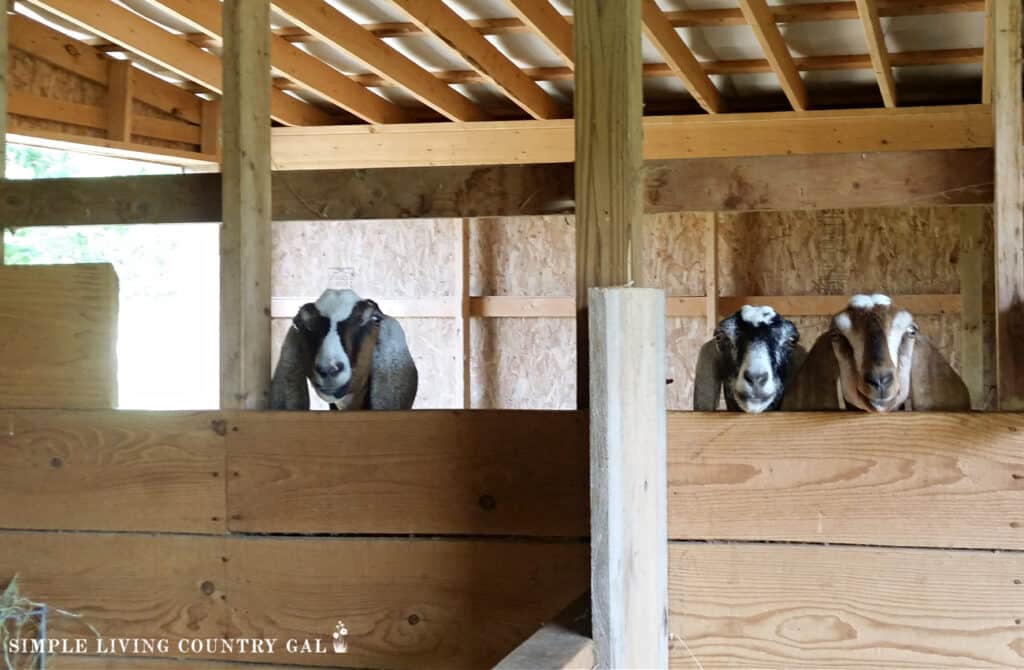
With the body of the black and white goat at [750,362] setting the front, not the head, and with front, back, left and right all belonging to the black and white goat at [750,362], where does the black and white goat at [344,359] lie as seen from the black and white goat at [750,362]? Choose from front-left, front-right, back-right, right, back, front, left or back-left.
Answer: right

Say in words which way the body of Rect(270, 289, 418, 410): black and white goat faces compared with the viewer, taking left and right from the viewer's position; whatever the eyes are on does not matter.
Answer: facing the viewer

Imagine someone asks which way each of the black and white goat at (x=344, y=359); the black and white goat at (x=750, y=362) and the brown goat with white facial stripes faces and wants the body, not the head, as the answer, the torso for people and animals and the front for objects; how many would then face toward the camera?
3

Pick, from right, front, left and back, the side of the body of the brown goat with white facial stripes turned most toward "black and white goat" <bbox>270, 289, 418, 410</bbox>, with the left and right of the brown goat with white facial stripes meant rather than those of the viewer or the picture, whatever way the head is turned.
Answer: right

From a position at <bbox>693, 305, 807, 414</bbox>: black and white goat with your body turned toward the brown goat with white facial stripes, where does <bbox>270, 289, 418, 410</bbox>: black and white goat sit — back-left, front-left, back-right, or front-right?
back-right

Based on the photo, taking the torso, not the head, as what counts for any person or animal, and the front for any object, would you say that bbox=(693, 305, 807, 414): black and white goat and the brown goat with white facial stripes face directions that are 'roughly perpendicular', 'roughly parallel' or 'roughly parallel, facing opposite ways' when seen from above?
roughly parallel

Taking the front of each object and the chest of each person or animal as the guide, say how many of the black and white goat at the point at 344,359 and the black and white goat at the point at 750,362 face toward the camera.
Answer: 2

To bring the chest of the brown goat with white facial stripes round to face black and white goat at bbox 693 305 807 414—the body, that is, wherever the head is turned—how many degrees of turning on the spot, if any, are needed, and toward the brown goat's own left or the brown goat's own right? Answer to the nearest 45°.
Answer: approximately 135° to the brown goat's own right

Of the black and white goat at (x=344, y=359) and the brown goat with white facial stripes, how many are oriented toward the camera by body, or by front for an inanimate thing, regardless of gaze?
2

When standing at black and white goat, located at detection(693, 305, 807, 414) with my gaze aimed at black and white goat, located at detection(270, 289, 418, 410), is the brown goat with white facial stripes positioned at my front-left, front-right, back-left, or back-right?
back-left

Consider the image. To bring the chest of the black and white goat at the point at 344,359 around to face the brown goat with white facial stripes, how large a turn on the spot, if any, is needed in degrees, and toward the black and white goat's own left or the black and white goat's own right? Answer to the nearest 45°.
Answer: approximately 45° to the black and white goat's own left
